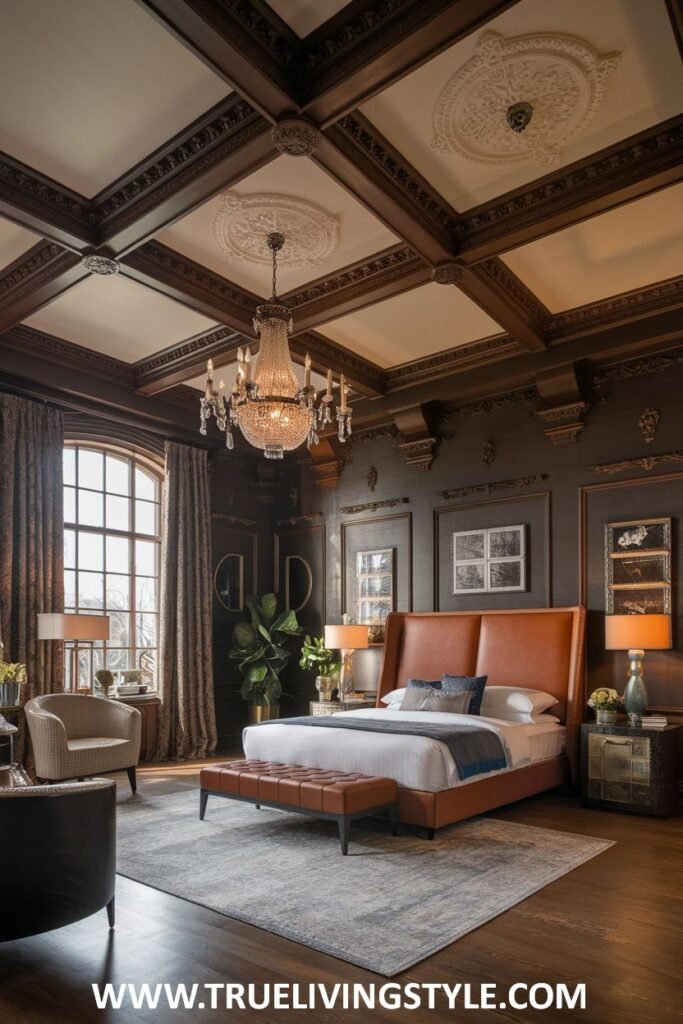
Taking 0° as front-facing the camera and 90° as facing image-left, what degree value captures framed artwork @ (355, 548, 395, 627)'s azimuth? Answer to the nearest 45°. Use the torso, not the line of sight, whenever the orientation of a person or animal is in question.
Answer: approximately 45°

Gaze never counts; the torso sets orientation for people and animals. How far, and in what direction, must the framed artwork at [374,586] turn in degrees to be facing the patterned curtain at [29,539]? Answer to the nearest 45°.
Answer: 0° — it already faces it

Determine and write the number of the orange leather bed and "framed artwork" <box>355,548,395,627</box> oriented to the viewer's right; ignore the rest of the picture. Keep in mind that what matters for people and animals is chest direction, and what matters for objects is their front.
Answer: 0

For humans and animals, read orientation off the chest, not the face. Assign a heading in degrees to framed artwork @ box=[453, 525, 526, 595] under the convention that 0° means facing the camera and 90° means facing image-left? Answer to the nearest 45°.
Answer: approximately 45°

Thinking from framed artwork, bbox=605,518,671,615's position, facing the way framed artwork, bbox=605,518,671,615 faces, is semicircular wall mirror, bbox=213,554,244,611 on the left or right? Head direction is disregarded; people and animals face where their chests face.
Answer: on its right

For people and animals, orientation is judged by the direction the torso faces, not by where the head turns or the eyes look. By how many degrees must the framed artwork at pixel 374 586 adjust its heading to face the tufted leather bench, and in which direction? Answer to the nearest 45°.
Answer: approximately 45° to its left
